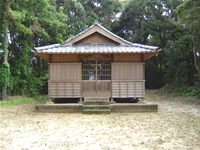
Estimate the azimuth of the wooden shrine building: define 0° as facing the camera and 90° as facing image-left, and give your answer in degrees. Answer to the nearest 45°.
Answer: approximately 0°
